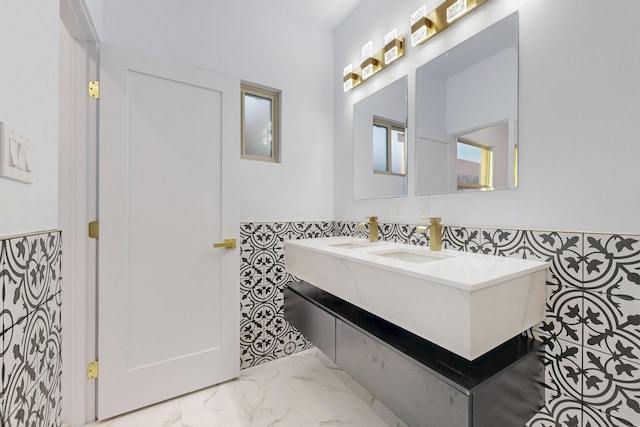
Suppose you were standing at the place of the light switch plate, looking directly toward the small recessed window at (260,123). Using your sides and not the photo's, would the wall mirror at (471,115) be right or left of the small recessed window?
right

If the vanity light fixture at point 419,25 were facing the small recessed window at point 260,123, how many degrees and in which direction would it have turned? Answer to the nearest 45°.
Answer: approximately 45° to its right

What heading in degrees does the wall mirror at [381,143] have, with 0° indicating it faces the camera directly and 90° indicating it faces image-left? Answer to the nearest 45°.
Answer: approximately 45°

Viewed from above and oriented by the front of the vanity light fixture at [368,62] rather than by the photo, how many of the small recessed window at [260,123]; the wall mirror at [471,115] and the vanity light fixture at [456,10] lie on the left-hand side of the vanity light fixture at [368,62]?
2

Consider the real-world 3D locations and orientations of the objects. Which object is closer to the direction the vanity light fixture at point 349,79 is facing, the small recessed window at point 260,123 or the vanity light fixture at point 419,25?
the small recessed window

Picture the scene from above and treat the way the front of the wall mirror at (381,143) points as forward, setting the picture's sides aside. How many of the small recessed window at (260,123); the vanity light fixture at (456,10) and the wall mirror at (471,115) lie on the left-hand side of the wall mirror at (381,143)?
2
